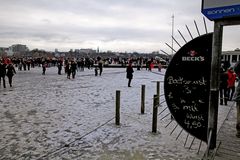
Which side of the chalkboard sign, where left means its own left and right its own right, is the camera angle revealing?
front
